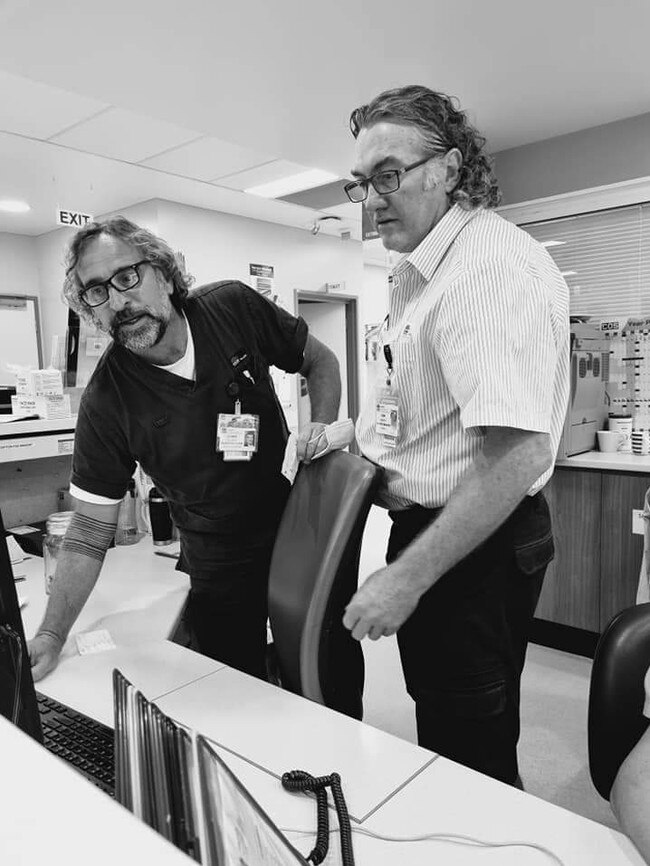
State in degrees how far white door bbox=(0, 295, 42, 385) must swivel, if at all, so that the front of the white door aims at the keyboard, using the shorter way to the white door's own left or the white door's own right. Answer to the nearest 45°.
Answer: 0° — it already faces it

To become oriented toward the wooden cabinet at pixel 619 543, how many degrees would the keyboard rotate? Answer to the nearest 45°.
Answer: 0° — it already faces it

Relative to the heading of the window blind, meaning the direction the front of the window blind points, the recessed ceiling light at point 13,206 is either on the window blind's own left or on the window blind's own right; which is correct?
on the window blind's own right

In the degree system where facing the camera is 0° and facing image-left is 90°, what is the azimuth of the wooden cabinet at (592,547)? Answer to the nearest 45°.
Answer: approximately 45°

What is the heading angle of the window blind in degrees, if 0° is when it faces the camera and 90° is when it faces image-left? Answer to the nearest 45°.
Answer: approximately 45°
